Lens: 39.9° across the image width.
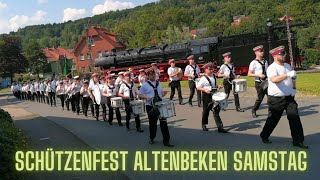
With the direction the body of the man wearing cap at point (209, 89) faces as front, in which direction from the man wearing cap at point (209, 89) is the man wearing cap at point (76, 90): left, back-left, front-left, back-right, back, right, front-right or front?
back

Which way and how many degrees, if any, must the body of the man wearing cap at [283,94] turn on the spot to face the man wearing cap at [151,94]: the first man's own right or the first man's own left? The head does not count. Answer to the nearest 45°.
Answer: approximately 135° to the first man's own right

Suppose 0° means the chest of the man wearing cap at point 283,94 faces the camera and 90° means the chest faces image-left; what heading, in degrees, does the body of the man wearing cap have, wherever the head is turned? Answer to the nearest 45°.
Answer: approximately 315°

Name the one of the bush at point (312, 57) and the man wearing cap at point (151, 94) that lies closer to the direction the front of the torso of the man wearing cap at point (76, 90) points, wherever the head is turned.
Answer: the man wearing cap

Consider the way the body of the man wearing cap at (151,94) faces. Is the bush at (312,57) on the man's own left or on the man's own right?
on the man's own left

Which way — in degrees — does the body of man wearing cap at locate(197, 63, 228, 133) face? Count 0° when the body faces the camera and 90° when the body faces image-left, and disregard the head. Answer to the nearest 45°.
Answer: approximately 315°

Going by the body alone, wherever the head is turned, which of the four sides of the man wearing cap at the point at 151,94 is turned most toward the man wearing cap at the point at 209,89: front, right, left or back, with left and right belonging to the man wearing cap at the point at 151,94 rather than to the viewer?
left

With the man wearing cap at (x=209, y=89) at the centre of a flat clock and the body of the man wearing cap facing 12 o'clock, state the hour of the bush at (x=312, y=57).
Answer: The bush is roughly at 8 o'clock from the man wearing cap.
